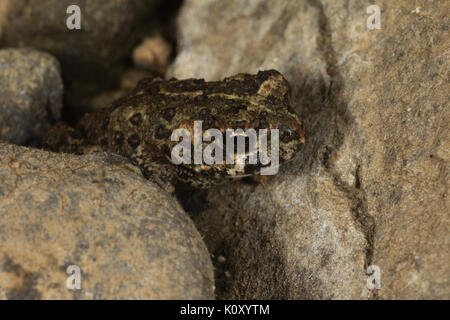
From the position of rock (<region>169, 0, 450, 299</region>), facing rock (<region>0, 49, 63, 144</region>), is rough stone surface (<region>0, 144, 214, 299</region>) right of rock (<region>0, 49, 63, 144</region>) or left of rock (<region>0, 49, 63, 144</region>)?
left

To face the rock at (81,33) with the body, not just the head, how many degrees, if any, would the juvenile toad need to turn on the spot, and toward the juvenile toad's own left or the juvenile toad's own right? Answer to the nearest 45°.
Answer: approximately 135° to the juvenile toad's own left

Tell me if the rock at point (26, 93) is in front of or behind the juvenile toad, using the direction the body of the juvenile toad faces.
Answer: behind

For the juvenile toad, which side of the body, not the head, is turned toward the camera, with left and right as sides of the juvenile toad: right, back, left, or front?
right

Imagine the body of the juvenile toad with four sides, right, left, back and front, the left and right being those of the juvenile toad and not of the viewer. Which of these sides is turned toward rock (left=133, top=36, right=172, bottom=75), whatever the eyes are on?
left
